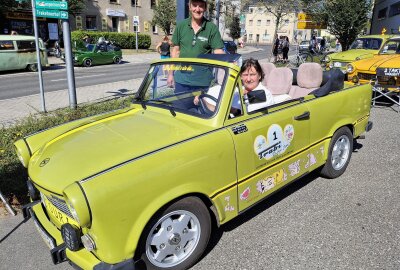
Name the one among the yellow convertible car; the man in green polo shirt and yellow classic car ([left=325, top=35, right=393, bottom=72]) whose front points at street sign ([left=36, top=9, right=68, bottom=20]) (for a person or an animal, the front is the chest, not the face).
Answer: the yellow classic car

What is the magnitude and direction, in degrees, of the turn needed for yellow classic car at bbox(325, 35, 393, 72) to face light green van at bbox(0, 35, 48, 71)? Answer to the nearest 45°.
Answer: approximately 45° to its right

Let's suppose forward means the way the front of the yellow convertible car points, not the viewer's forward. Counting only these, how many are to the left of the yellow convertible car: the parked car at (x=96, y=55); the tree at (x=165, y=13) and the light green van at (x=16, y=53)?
0

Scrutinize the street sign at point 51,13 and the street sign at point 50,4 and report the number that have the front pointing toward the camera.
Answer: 2

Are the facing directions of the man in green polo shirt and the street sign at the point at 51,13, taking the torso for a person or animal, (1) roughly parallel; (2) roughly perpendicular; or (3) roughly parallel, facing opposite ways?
roughly parallel

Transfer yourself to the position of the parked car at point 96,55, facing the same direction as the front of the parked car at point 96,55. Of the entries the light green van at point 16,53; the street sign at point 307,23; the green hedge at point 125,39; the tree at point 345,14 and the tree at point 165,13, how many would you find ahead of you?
1

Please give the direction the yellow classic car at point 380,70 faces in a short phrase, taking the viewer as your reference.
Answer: facing the viewer and to the left of the viewer

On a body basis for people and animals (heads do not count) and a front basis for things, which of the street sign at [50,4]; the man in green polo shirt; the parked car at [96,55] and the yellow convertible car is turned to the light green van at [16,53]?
the parked car

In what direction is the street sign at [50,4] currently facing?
toward the camera

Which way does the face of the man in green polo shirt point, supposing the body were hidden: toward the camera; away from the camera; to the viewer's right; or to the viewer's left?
toward the camera

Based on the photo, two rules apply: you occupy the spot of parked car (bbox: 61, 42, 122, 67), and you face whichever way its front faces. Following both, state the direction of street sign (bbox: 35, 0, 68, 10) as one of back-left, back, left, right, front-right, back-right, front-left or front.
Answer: front-left

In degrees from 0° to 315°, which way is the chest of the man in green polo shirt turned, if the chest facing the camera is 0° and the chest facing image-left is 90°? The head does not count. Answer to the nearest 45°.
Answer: approximately 0°

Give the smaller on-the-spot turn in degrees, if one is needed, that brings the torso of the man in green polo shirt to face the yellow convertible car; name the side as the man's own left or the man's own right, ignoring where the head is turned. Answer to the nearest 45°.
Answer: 0° — they already face it

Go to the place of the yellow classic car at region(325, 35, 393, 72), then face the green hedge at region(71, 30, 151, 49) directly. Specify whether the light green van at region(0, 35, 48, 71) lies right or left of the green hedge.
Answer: left

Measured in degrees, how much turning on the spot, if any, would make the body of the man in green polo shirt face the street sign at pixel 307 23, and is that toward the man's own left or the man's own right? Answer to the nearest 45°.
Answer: approximately 180°

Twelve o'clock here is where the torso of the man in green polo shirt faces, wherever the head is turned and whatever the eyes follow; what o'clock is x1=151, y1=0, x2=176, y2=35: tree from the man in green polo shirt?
The tree is roughly at 6 o'clock from the man in green polo shirt.
